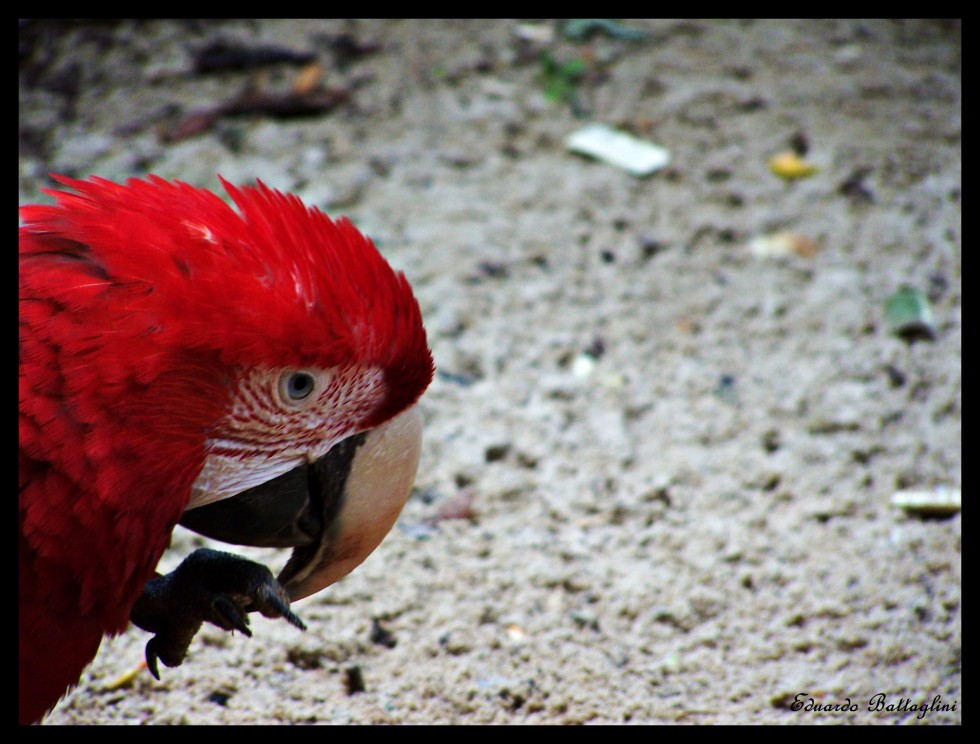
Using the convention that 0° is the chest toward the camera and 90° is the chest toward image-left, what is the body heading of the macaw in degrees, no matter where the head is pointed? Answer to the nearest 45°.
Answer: approximately 270°

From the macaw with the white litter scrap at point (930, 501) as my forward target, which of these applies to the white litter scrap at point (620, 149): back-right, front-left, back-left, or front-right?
front-left

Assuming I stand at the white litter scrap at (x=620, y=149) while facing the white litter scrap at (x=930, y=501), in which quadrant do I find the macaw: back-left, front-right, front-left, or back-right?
front-right

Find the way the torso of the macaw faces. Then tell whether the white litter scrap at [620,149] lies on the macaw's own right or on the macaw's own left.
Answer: on the macaw's own left

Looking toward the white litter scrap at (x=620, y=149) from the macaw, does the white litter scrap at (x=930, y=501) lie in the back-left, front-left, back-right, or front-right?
front-right

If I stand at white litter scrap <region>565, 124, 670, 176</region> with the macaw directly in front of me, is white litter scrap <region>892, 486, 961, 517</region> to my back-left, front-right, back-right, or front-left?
front-left
